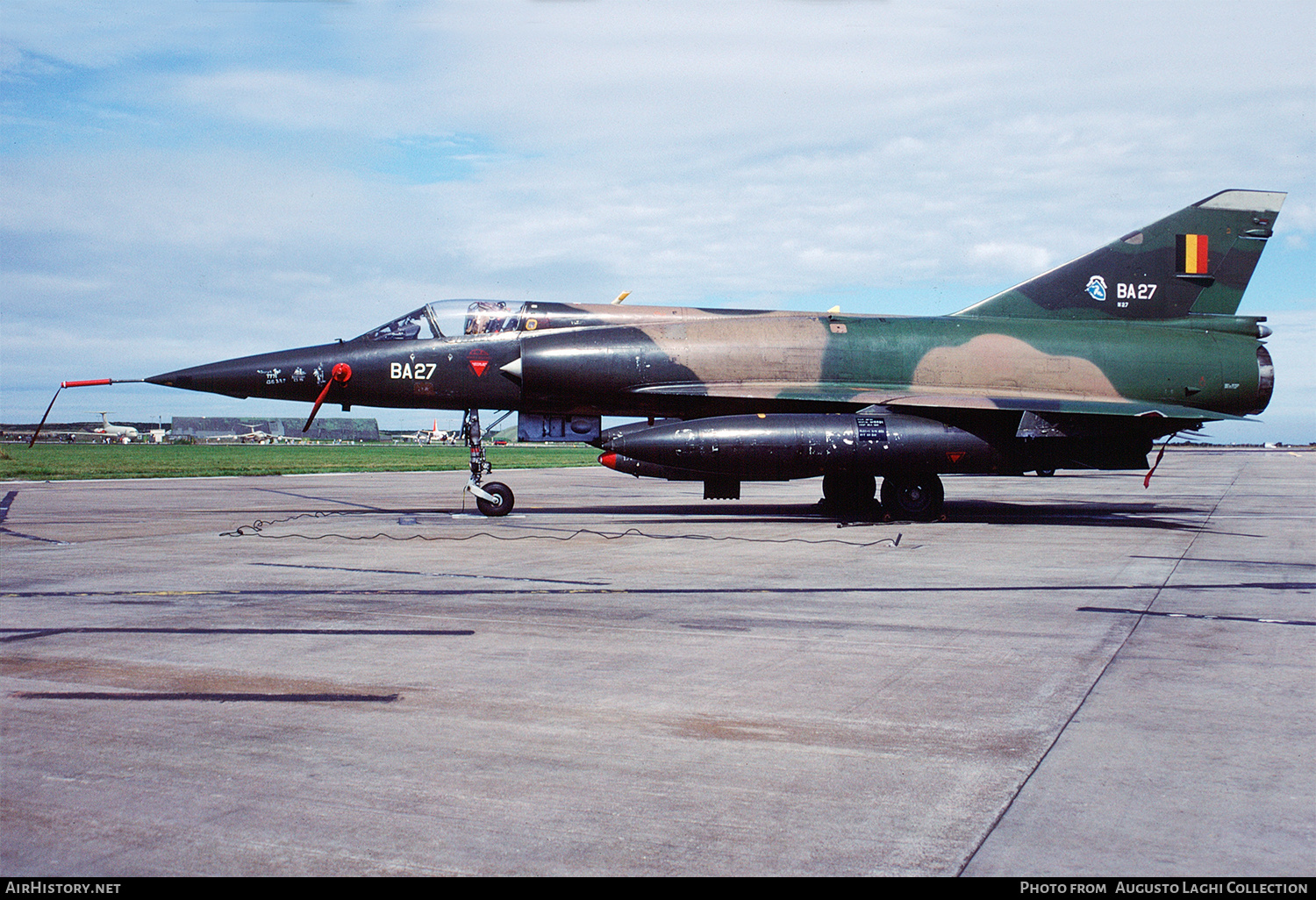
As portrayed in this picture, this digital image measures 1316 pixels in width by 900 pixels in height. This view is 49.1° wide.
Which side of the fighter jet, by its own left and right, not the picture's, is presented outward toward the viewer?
left
